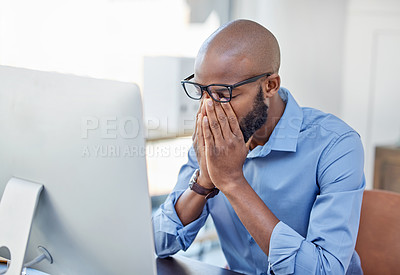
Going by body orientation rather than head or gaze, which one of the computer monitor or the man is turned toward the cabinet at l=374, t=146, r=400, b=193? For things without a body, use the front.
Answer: the computer monitor

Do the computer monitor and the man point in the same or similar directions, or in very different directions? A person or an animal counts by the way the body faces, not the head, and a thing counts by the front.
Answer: very different directions

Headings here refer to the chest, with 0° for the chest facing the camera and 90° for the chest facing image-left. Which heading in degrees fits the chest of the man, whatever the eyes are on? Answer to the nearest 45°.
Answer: approximately 45°

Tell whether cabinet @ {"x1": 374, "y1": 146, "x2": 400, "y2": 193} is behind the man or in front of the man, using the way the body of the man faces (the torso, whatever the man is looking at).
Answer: behind

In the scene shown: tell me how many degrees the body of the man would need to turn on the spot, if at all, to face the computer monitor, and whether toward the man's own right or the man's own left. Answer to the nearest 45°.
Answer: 0° — they already face it

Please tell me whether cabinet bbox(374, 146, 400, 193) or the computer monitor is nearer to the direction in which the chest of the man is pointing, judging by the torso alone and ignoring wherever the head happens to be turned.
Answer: the computer monitor

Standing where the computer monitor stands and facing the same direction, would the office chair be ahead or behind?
ahead

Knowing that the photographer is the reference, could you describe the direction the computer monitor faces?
facing away from the viewer and to the right of the viewer
